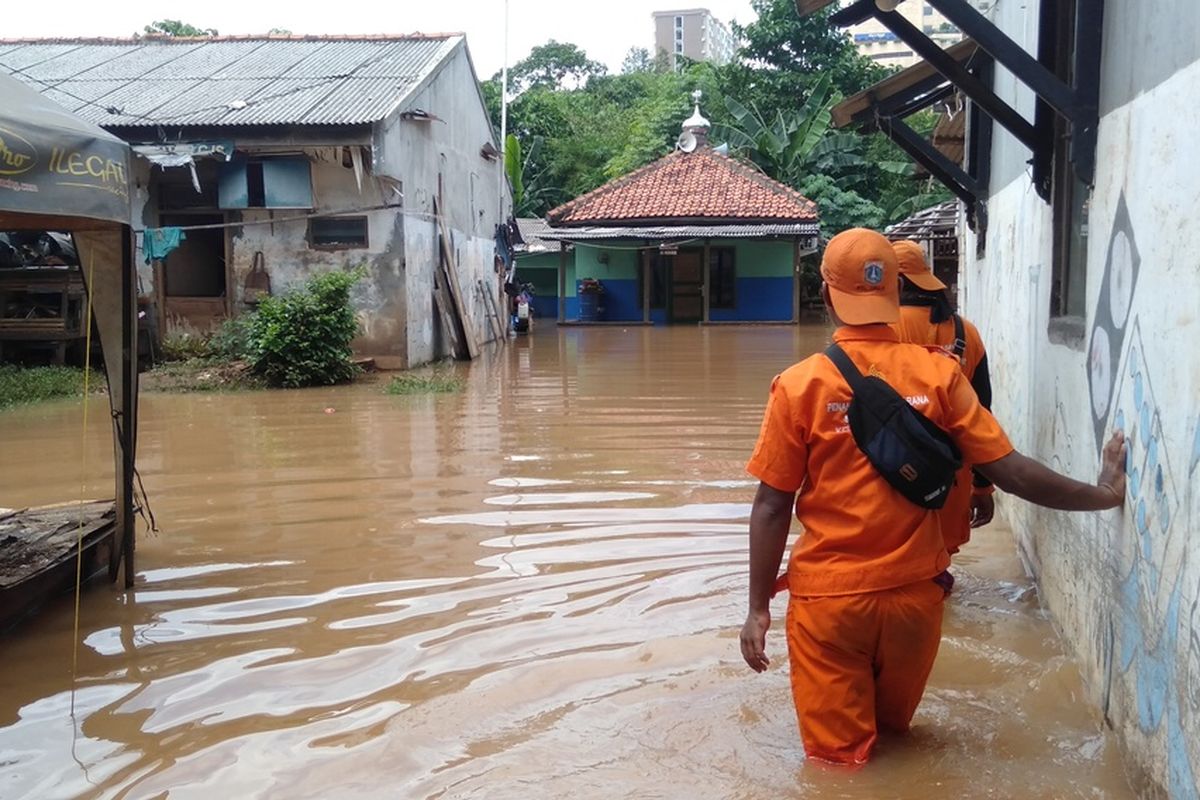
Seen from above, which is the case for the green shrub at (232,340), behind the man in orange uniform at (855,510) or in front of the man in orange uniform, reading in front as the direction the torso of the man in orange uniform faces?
in front

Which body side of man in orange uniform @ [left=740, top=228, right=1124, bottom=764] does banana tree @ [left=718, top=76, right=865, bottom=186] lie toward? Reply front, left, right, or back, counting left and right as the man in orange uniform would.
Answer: front

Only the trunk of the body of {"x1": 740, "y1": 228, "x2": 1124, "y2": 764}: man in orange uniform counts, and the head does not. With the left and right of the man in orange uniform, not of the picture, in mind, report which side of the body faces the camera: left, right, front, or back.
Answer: back

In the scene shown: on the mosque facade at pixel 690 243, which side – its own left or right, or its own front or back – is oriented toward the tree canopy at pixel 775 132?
back

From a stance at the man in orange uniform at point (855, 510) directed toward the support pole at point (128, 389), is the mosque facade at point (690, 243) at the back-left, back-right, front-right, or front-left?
front-right

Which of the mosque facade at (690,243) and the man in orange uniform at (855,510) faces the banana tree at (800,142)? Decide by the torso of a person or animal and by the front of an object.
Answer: the man in orange uniform

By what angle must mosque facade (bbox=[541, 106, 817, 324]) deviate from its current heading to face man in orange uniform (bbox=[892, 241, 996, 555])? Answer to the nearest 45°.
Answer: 0° — it already faces them

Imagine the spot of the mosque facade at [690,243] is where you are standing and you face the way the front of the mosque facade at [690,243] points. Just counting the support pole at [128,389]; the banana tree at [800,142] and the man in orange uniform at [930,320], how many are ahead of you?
2

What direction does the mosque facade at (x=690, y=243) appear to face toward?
toward the camera

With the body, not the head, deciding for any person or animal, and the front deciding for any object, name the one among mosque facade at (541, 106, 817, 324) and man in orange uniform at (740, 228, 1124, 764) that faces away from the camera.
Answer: the man in orange uniform

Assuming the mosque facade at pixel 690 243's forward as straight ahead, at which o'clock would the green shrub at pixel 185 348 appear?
The green shrub is roughly at 1 o'clock from the mosque facade.

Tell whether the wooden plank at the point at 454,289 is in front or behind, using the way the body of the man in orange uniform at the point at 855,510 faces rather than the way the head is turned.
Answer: in front

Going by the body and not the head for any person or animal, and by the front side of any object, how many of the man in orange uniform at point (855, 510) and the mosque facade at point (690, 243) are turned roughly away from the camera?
1

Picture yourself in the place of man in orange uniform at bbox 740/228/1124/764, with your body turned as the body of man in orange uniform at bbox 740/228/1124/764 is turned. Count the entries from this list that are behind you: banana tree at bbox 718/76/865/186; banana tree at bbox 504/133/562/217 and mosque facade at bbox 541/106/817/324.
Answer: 0

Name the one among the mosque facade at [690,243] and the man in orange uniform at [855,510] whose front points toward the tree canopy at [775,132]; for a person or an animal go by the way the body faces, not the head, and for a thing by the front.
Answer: the man in orange uniform

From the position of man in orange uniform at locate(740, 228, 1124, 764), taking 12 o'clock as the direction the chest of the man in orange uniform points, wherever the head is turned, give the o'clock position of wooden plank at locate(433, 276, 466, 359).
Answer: The wooden plank is roughly at 11 o'clock from the man in orange uniform.

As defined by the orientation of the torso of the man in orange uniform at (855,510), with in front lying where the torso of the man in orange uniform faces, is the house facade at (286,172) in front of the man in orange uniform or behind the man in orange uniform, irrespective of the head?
in front

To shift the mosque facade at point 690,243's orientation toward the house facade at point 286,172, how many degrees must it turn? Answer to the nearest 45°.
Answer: approximately 45° to its right

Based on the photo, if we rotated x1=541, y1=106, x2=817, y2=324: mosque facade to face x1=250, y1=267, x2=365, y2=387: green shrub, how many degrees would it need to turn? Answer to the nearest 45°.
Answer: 0° — it already faces it

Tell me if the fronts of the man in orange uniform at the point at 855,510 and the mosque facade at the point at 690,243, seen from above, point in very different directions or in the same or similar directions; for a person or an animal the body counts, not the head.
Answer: very different directions
